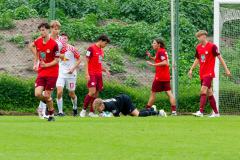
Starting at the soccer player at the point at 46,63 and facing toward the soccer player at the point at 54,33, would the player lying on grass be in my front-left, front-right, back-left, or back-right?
front-right

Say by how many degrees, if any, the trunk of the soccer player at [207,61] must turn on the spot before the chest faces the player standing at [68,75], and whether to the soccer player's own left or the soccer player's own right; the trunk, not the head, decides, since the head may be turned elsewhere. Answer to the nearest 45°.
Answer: approximately 45° to the soccer player's own right

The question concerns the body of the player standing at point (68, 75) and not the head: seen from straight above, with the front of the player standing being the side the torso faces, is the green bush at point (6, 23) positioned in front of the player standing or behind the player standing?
behind

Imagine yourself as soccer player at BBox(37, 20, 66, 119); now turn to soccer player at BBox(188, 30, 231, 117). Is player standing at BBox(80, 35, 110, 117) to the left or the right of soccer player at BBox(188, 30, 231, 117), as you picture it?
left

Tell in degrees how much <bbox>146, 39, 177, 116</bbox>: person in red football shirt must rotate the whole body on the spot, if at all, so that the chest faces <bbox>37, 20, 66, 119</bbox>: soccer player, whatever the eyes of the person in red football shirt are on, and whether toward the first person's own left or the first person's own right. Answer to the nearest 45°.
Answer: approximately 45° to the first person's own left

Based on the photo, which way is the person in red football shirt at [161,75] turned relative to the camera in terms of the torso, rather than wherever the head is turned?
to the viewer's left

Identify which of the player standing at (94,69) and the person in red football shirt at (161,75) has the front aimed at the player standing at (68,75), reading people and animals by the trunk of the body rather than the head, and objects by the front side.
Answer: the person in red football shirt at (161,75)

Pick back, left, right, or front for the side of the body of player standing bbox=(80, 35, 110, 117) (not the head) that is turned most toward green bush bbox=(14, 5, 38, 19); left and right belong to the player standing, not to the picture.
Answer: back

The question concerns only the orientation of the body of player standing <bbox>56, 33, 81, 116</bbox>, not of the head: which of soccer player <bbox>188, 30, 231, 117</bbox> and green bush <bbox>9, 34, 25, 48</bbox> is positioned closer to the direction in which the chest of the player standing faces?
the soccer player

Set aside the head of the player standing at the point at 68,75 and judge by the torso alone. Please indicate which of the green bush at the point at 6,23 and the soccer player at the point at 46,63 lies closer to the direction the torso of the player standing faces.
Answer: the soccer player

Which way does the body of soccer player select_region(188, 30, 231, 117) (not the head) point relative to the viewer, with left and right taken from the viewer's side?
facing the viewer and to the left of the viewer

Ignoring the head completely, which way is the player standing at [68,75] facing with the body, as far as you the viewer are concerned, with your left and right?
facing the viewer

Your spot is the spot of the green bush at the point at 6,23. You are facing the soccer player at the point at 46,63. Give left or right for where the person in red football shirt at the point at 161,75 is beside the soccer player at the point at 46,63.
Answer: left
